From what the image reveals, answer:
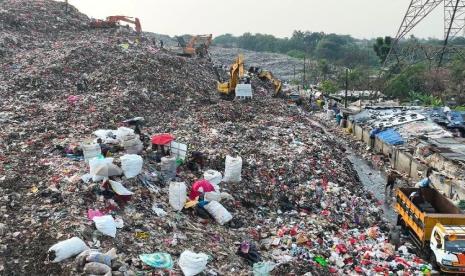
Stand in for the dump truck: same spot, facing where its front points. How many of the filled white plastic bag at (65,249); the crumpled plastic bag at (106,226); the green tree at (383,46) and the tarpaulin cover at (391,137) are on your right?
2

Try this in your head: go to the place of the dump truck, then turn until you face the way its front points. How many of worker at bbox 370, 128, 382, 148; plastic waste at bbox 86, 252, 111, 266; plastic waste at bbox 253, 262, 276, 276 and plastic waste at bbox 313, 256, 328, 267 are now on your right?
3

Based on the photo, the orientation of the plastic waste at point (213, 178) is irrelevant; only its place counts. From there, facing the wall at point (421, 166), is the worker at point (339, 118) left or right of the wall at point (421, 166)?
left

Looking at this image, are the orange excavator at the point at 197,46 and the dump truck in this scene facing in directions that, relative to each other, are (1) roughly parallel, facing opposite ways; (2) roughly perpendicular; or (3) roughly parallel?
roughly perpendicular

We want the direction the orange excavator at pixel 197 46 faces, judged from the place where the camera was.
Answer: facing to the left of the viewer

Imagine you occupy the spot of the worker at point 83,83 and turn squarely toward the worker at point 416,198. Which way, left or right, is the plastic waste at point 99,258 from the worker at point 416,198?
right
